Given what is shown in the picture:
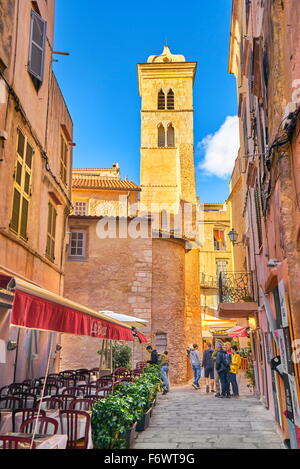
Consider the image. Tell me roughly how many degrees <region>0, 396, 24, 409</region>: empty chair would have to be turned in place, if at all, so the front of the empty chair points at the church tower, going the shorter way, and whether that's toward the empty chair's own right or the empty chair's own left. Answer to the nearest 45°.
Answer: approximately 135° to the empty chair's own left

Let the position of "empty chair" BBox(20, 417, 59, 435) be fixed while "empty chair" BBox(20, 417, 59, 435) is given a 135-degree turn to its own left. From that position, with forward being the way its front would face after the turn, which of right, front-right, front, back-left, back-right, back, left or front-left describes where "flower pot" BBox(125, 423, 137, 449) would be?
front

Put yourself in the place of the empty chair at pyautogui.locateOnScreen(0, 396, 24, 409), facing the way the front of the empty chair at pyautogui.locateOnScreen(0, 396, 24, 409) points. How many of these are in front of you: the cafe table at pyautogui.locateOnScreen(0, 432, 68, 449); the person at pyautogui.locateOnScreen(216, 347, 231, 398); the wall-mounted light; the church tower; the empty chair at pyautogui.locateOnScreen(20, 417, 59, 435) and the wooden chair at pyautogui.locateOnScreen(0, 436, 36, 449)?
3

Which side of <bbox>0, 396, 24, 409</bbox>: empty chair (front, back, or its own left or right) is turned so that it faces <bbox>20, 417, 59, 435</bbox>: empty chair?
front

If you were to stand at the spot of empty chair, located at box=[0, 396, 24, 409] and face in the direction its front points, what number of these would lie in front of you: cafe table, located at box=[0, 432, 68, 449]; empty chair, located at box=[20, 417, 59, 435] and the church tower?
2

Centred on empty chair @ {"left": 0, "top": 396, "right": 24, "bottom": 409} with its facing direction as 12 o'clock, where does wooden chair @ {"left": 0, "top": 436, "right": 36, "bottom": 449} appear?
The wooden chair is roughly at 12 o'clock from the empty chair.

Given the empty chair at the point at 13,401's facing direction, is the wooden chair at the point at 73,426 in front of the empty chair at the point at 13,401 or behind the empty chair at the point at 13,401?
in front

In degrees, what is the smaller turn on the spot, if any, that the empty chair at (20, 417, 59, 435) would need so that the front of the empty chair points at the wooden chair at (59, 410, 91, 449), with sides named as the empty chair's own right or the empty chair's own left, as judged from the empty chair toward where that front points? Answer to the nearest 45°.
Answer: approximately 135° to the empty chair's own left

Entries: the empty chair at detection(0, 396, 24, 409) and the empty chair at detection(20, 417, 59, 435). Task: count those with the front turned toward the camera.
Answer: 2

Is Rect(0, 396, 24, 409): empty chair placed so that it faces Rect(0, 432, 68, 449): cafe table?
yes

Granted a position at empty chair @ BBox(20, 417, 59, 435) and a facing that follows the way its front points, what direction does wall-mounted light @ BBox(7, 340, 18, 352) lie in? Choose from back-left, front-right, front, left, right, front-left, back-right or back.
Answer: back

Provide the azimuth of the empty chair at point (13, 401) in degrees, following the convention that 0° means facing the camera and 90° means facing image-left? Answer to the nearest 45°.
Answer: approximately 0°

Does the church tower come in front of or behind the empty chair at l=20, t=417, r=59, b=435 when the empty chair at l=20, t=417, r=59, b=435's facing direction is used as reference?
behind
